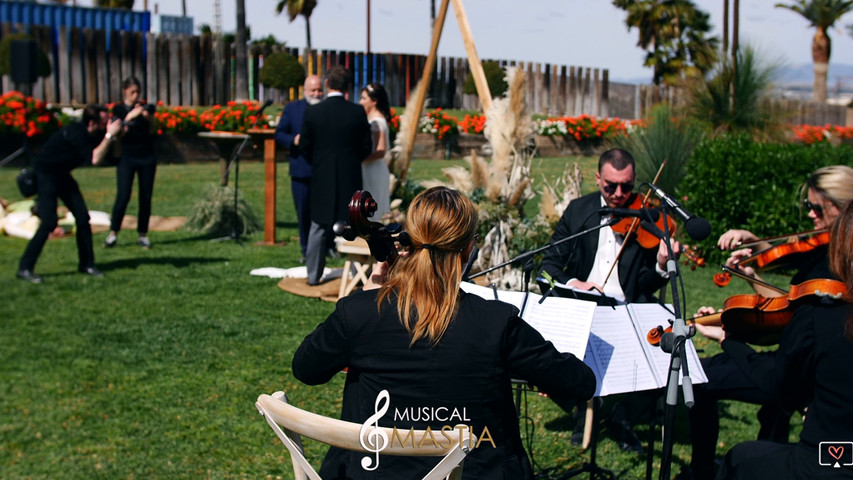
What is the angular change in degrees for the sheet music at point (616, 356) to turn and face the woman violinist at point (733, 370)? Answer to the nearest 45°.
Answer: approximately 135° to its left

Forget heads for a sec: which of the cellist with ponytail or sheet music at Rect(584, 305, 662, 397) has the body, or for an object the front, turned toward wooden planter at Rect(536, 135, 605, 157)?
the cellist with ponytail

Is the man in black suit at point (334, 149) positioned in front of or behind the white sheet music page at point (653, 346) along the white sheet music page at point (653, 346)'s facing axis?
behind

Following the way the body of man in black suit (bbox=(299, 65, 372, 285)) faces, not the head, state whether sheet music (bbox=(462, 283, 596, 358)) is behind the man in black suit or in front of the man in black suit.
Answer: behind

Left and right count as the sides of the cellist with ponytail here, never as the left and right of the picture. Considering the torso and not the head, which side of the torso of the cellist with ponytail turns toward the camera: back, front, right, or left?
back

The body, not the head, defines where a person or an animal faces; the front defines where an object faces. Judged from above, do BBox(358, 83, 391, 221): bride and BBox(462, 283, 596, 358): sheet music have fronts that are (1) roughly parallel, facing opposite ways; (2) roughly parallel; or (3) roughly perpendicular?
roughly perpendicular

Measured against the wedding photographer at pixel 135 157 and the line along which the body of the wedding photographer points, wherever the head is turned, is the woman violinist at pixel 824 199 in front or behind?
in front

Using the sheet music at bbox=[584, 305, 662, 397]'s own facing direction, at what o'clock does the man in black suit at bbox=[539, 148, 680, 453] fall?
The man in black suit is roughly at 6 o'clock from the sheet music.

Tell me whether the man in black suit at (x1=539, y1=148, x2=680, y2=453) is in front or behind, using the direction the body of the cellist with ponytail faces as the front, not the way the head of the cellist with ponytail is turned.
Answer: in front

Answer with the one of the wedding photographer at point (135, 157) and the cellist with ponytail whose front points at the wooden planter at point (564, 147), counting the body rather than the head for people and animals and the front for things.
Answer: the cellist with ponytail

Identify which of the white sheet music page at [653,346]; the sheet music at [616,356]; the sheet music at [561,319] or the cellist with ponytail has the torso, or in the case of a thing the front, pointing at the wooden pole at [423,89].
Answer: the cellist with ponytail

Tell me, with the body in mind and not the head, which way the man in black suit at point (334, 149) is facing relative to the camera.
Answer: away from the camera
